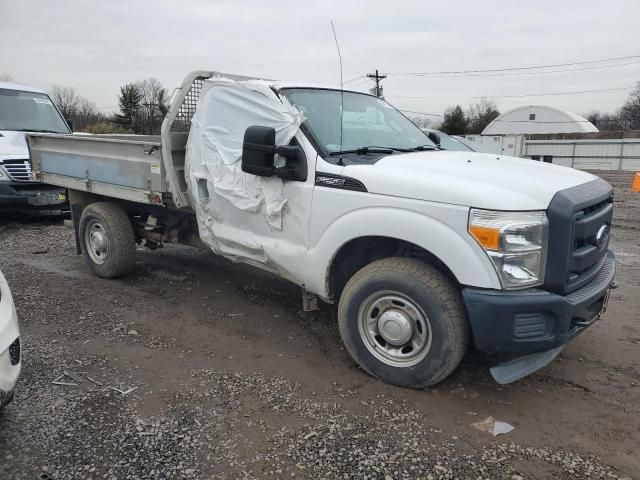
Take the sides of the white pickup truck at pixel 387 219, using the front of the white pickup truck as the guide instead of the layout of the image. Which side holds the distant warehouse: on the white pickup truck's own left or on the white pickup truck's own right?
on the white pickup truck's own left

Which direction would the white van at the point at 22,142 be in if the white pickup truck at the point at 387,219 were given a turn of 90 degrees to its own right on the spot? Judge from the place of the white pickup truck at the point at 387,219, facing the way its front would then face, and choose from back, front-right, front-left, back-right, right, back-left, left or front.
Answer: right

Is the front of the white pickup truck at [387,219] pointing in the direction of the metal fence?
no

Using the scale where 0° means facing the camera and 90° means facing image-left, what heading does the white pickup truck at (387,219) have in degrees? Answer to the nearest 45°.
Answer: approximately 315°
